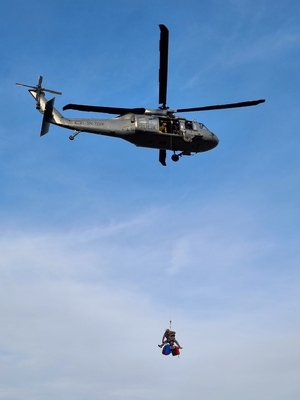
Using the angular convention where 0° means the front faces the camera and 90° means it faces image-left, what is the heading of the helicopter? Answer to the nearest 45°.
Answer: approximately 270°
